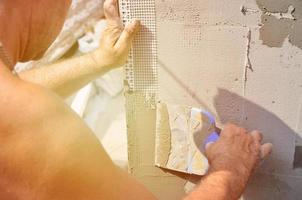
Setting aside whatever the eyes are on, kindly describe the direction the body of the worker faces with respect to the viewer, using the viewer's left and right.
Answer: facing away from the viewer and to the right of the viewer
